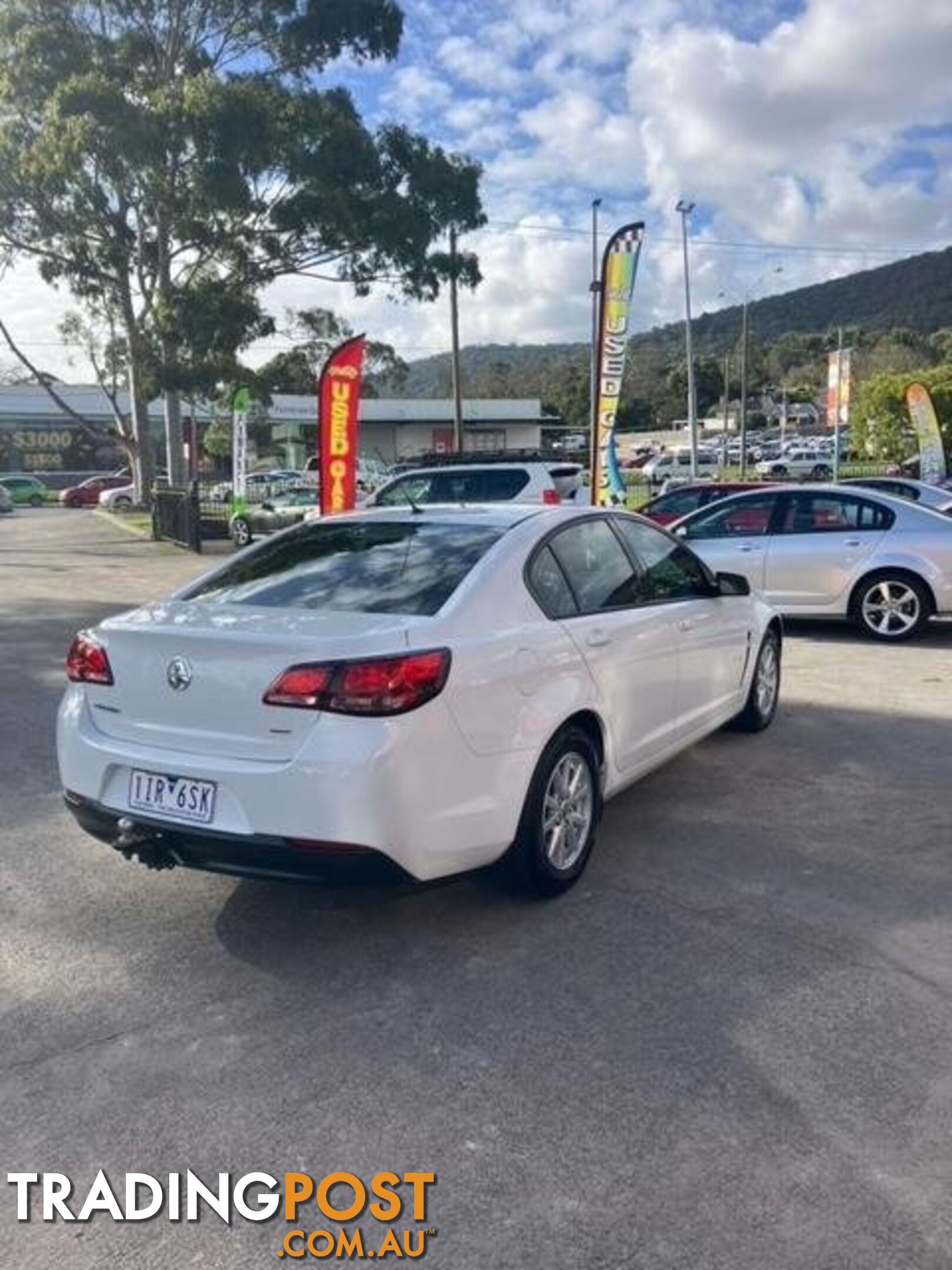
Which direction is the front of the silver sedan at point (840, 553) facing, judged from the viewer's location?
facing to the left of the viewer

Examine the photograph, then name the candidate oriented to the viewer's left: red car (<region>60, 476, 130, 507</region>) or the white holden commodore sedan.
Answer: the red car

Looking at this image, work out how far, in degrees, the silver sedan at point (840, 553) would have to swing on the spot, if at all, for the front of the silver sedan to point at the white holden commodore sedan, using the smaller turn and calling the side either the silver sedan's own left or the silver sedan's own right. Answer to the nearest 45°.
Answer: approximately 90° to the silver sedan's own left

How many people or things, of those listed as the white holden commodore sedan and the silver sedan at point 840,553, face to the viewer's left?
1

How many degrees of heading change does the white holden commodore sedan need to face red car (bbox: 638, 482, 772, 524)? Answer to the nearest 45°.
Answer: approximately 45° to its left

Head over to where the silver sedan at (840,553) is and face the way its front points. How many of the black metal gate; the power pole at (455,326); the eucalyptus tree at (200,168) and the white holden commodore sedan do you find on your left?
1

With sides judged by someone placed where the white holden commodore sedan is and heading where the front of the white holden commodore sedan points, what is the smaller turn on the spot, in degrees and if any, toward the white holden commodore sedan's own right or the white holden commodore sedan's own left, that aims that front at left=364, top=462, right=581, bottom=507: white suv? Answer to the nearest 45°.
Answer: approximately 45° to the white holden commodore sedan's own left

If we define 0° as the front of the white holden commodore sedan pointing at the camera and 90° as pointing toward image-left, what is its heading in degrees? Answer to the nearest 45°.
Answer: approximately 225°

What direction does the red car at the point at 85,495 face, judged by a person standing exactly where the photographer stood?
facing to the left of the viewer

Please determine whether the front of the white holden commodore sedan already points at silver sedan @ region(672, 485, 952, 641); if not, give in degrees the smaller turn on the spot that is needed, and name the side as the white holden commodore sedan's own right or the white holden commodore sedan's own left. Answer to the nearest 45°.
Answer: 0° — it already faces it

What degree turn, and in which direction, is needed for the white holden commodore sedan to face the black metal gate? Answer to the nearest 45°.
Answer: approximately 45° to its left

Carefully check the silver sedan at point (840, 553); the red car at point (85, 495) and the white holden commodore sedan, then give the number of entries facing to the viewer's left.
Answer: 2

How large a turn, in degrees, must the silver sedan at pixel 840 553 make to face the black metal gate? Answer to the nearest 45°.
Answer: approximately 45° to its right
